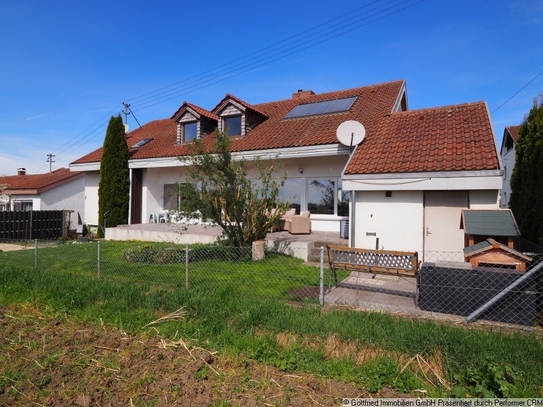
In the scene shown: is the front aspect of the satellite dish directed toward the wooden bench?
yes

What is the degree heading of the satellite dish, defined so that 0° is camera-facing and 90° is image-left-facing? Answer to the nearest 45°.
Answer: approximately 0°

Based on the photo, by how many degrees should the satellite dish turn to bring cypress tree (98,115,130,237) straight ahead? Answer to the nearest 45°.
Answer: approximately 90° to its right

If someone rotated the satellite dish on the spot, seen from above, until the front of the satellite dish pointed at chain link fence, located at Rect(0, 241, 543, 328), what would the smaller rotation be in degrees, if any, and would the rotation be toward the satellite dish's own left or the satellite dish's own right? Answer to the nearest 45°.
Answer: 0° — it already faces it

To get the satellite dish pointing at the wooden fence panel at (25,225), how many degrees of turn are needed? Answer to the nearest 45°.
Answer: approximately 90° to its right

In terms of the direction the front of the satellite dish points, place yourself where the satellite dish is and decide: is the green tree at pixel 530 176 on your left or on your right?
on your left

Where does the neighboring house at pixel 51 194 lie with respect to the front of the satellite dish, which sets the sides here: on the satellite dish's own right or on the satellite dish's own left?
on the satellite dish's own right

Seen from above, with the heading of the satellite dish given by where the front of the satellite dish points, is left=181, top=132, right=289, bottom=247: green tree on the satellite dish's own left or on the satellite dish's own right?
on the satellite dish's own right

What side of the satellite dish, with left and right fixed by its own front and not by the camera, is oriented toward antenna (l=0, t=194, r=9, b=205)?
right

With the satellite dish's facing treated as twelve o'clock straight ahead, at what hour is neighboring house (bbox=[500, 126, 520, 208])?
The neighboring house is roughly at 7 o'clock from the satellite dish.
